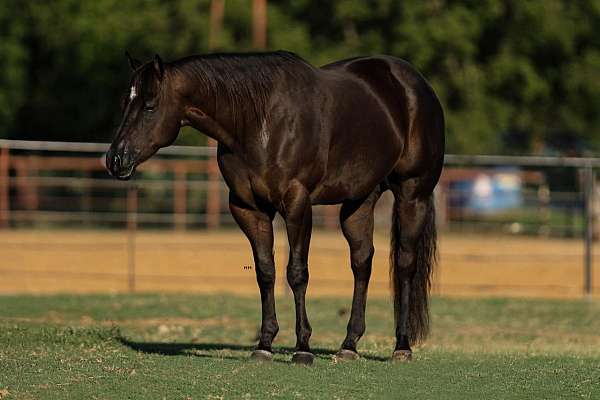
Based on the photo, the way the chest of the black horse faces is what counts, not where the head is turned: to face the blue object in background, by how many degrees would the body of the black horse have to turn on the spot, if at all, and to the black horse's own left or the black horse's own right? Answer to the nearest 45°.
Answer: approximately 135° to the black horse's own right

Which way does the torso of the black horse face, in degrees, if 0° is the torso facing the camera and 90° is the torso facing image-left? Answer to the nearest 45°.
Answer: approximately 45°

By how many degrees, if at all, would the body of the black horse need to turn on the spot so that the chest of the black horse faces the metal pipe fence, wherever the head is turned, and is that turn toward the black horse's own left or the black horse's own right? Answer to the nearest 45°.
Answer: approximately 135° to the black horse's own right
